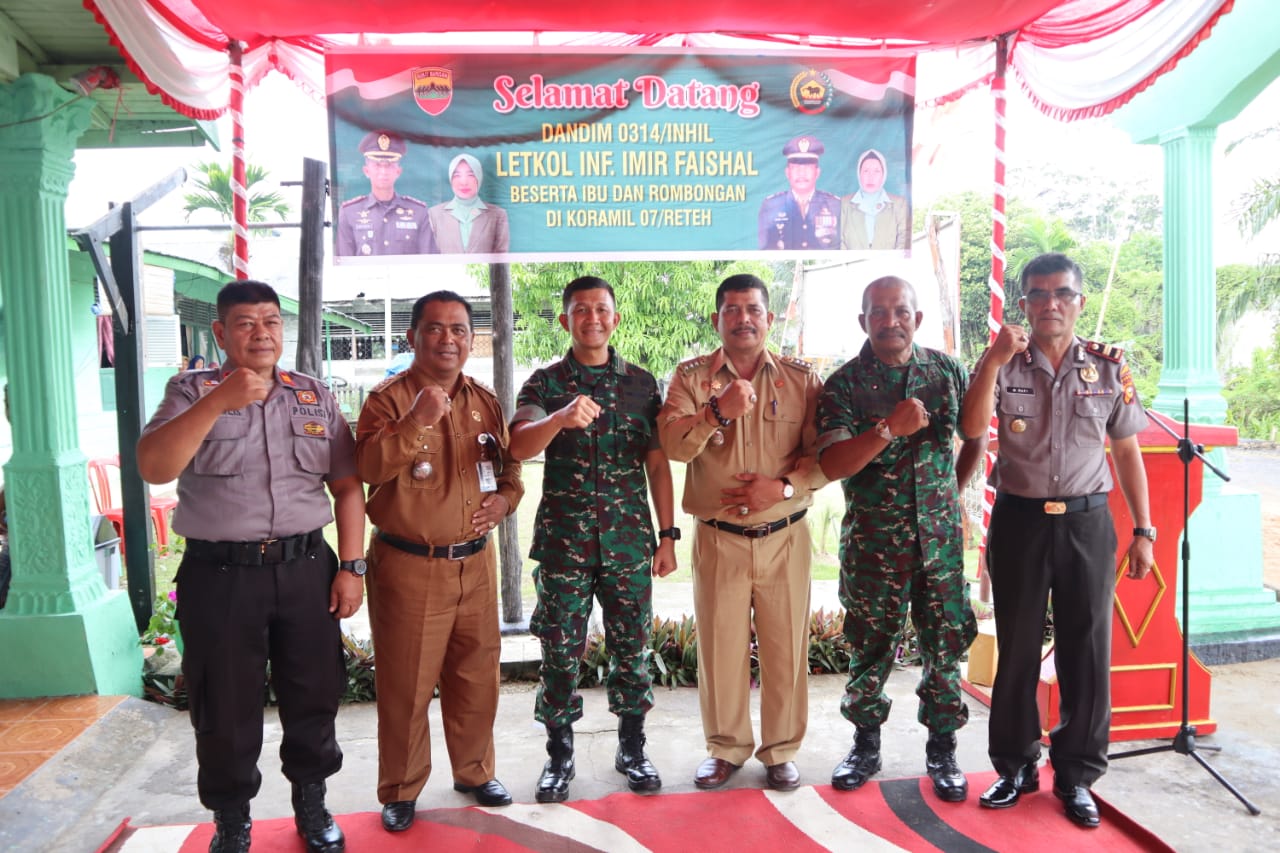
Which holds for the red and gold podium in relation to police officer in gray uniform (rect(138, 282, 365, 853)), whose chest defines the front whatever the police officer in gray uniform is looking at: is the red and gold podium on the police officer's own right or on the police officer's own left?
on the police officer's own left

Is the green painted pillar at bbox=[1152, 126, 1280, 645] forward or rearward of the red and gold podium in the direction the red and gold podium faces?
rearward

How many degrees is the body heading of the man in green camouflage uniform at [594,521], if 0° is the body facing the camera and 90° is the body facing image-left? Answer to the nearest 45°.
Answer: approximately 0°

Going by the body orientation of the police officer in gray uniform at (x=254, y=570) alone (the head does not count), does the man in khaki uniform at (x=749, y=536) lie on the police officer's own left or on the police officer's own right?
on the police officer's own left

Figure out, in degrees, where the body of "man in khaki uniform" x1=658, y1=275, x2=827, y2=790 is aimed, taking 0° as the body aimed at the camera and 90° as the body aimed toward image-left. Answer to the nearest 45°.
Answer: approximately 0°

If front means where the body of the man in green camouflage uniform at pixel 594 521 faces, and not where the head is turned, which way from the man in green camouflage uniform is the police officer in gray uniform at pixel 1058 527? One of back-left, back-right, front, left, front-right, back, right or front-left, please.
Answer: left

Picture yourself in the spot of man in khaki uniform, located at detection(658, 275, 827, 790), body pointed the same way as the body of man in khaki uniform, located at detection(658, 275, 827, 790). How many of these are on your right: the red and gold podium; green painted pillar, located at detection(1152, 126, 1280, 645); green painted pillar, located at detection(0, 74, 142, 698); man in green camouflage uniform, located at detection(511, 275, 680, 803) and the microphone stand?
2
